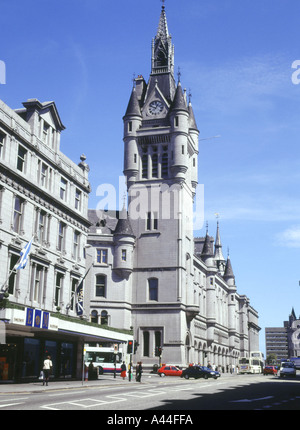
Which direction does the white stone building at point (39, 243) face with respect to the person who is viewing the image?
facing the viewer and to the right of the viewer
